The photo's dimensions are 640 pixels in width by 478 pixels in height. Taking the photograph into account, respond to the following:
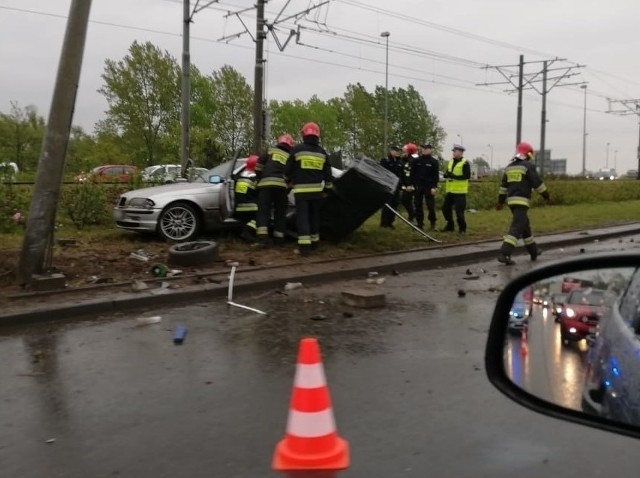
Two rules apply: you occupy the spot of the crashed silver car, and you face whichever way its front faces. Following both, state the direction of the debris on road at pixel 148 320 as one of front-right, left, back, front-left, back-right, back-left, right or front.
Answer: front-left

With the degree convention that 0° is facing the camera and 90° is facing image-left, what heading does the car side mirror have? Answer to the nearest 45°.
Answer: approximately 0°

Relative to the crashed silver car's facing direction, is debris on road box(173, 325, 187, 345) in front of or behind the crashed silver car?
in front

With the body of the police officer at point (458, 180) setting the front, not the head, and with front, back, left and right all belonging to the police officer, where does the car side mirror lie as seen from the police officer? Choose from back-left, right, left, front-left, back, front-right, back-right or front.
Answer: front-left

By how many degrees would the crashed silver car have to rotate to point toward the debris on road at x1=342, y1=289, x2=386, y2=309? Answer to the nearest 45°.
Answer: approximately 90° to its left

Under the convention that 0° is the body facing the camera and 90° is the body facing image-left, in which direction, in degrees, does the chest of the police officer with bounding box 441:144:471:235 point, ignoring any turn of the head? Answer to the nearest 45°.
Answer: approximately 45°
